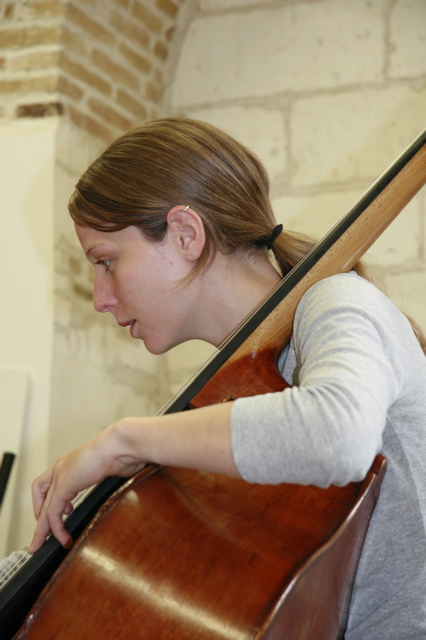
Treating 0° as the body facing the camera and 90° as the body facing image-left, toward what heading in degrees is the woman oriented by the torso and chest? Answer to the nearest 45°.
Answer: approximately 90°

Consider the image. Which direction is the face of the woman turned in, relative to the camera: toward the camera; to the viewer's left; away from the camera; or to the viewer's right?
to the viewer's left
